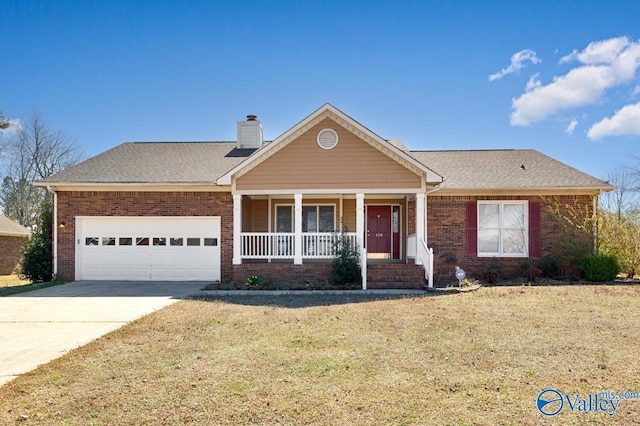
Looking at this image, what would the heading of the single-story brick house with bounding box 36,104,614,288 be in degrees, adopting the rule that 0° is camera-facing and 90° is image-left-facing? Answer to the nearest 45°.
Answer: approximately 0°

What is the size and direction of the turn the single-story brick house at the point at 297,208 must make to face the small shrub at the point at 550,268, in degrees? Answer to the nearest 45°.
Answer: approximately 90° to its left

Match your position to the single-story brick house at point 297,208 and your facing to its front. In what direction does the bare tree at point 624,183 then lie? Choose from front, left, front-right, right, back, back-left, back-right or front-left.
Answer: back-left

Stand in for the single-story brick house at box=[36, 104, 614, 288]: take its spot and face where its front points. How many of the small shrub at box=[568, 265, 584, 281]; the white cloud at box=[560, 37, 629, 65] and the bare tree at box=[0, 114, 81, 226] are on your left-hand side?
2

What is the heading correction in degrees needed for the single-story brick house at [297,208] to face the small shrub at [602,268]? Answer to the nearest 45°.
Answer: approximately 90° to its left

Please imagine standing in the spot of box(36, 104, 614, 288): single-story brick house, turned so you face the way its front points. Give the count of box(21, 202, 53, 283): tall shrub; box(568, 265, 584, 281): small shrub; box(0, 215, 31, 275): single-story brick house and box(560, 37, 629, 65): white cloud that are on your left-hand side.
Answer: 2

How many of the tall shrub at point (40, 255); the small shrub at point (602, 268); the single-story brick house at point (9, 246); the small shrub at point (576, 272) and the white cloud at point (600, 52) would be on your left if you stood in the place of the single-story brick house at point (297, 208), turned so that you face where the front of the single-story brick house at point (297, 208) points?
3

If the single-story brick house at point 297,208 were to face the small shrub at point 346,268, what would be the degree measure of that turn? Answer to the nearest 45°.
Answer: approximately 45° to its left

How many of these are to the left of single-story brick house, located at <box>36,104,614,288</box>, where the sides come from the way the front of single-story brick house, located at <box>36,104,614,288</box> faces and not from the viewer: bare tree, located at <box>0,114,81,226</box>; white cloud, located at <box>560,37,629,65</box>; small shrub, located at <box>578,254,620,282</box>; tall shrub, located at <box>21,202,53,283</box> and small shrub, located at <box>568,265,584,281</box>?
3

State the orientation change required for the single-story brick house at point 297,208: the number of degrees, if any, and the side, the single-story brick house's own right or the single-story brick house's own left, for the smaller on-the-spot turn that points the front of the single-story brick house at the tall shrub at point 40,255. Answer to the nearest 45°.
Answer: approximately 90° to the single-story brick house's own right

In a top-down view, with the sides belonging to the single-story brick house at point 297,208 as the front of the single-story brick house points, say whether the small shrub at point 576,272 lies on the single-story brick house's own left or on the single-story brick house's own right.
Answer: on the single-story brick house's own left
